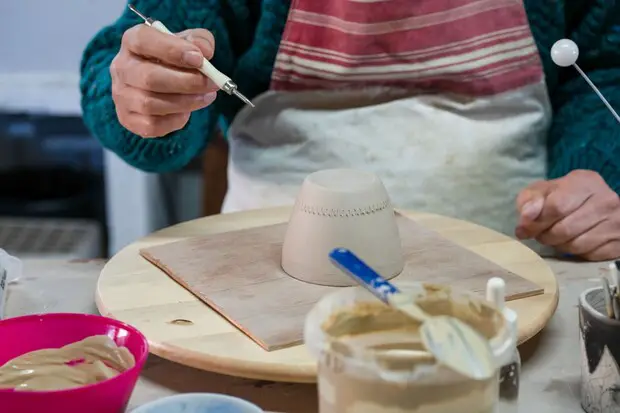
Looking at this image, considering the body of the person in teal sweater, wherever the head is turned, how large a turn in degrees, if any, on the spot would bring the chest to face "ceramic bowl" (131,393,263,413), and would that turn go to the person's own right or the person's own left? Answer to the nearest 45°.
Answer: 0° — they already face it

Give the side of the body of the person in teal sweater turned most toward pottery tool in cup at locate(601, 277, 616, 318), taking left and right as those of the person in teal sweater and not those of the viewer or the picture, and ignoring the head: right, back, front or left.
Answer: front

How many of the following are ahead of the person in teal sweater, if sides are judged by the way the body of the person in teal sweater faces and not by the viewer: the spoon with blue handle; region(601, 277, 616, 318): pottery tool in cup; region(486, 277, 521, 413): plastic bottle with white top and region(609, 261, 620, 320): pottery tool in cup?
4

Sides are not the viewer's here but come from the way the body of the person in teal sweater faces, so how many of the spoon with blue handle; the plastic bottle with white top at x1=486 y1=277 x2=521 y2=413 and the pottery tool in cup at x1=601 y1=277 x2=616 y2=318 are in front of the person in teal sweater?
3

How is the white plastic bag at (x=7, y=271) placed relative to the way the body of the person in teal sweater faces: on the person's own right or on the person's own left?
on the person's own right

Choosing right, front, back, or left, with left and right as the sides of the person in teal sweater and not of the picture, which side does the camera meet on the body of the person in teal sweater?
front

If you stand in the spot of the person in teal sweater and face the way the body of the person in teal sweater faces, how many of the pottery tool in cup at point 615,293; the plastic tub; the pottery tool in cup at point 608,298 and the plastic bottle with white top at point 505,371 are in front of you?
4

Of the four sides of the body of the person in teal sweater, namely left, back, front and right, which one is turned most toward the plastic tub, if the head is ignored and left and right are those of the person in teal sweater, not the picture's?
front
